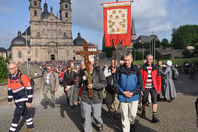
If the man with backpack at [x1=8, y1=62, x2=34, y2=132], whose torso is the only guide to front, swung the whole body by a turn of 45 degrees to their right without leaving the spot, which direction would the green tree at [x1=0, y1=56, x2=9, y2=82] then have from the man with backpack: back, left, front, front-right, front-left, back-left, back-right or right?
right

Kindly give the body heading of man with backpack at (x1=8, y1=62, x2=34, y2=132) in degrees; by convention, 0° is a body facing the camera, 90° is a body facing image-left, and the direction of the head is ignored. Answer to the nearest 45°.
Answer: approximately 45°
